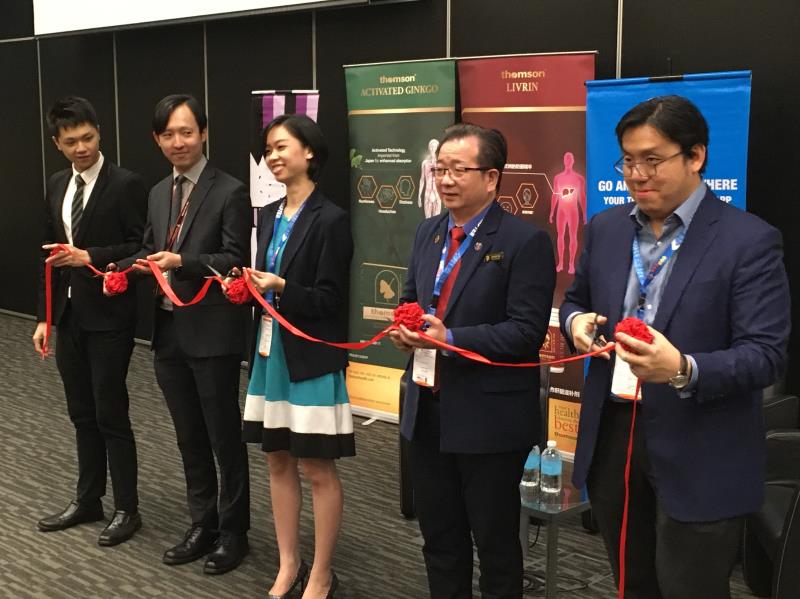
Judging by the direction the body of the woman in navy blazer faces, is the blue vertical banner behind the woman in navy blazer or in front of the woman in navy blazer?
behind

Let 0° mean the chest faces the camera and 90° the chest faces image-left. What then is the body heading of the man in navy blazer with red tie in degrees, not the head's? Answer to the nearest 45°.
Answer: approximately 45°

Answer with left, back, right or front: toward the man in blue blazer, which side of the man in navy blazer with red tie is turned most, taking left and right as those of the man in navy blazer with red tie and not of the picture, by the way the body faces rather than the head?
left

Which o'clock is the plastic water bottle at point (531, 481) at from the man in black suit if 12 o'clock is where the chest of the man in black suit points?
The plastic water bottle is roughly at 9 o'clock from the man in black suit.

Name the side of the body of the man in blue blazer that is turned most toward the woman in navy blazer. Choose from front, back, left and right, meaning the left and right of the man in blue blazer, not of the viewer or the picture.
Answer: right

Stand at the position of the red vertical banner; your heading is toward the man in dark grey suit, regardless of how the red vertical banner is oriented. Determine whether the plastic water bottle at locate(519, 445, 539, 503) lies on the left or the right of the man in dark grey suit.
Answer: left

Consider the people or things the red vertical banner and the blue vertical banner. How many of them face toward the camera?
2

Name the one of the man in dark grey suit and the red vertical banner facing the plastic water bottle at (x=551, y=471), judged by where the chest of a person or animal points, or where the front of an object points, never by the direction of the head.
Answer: the red vertical banner

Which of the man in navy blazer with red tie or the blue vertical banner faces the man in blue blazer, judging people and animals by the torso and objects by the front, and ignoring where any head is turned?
the blue vertical banner

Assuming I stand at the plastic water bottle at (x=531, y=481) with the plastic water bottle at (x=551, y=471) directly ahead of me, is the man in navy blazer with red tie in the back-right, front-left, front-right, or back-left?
back-right

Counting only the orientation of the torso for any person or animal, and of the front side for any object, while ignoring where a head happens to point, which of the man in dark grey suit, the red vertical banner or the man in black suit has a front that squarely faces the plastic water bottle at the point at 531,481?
the red vertical banner
